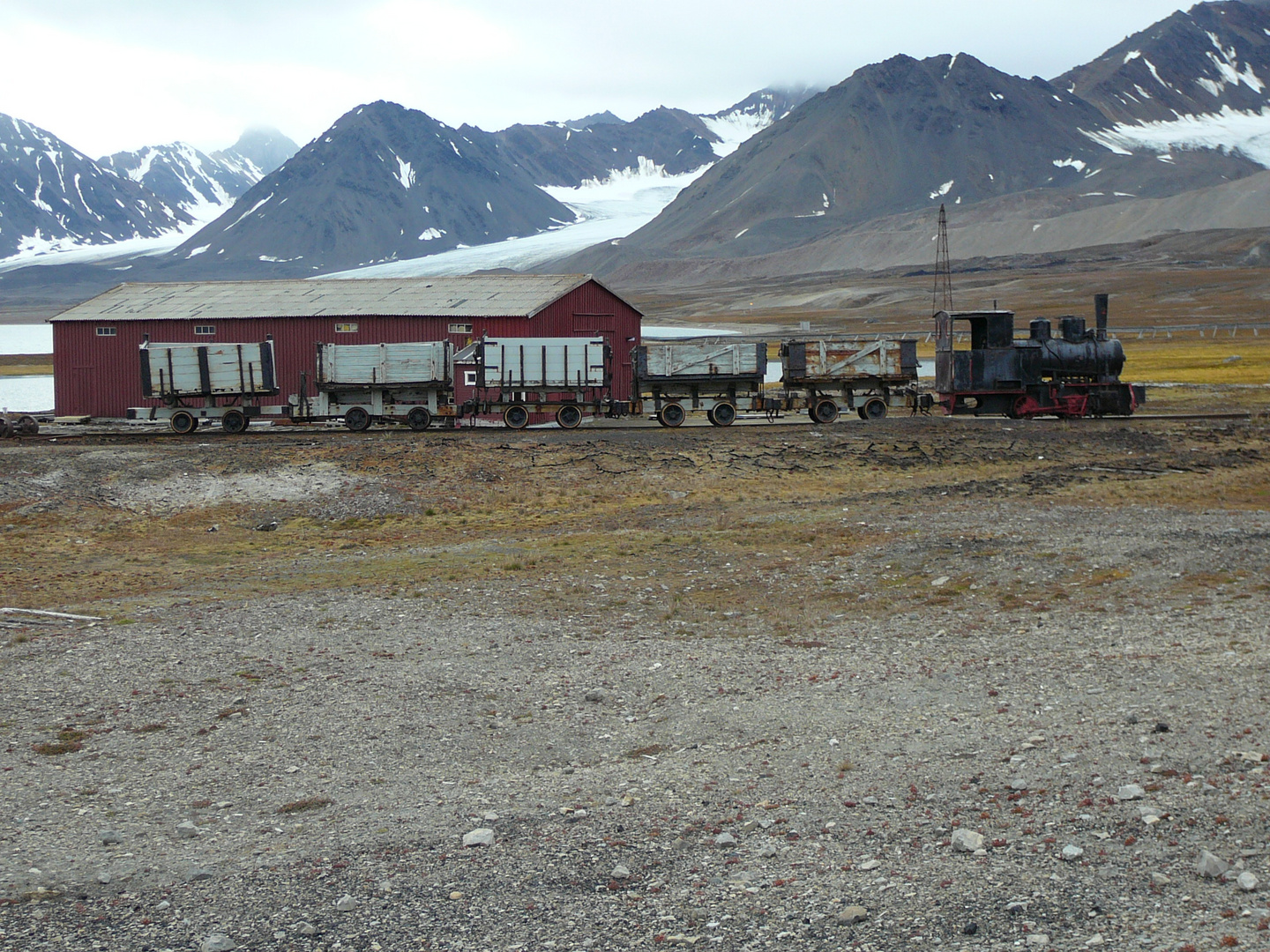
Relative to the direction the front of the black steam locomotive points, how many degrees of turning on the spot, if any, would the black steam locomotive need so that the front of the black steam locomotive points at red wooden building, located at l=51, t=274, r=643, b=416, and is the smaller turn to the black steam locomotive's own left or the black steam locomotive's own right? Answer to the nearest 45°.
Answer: approximately 180°

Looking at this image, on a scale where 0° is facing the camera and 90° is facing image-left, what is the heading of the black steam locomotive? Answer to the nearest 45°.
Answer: approximately 270°
